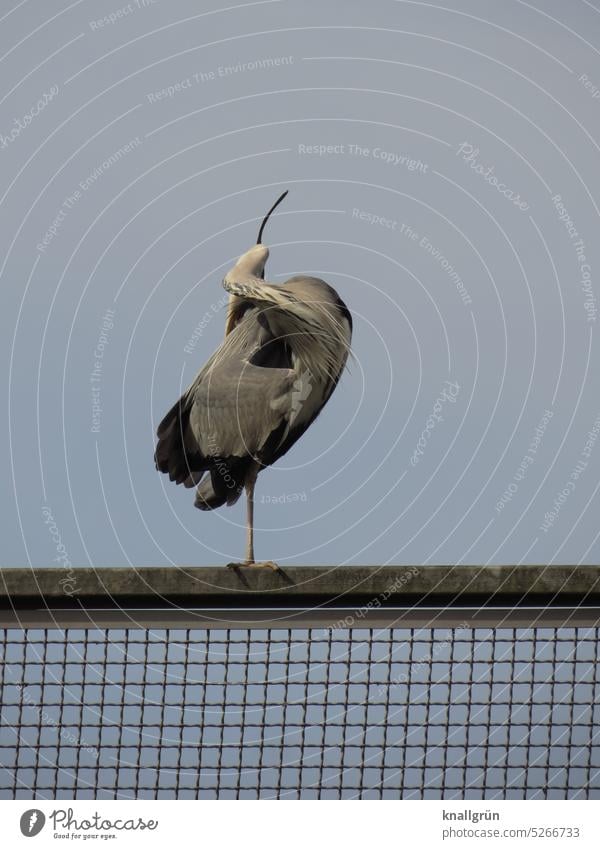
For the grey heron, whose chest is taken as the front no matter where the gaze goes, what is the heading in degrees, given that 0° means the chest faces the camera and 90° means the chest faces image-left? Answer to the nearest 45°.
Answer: approximately 270°
